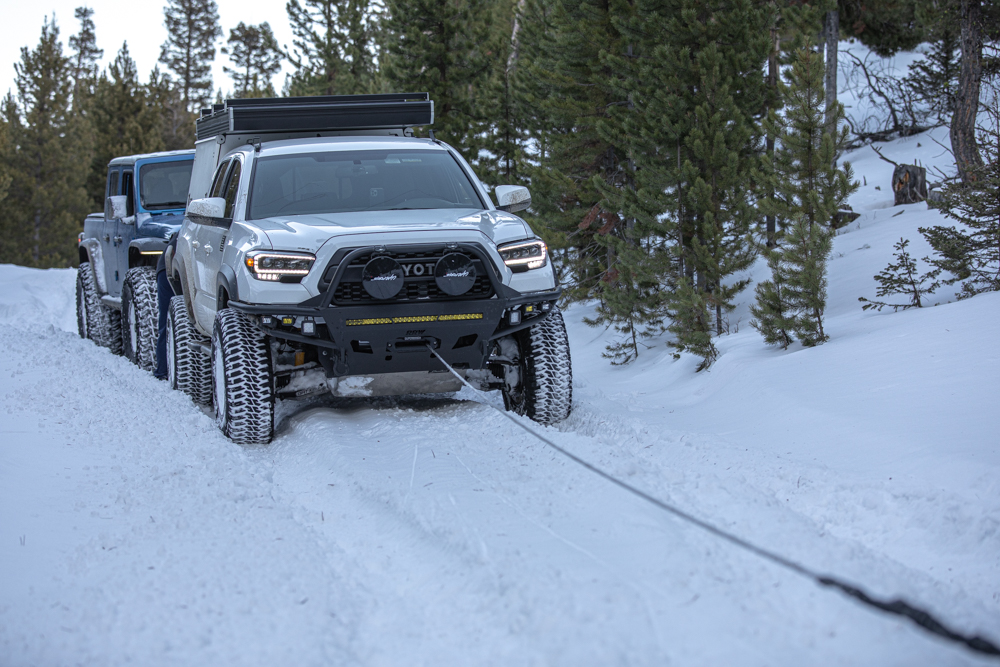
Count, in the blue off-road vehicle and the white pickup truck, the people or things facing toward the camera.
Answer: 2

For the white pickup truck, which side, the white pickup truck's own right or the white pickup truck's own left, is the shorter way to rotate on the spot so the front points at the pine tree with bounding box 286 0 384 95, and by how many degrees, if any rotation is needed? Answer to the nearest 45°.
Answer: approximately 180°

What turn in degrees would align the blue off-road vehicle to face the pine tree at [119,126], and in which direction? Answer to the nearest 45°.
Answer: approximately 180°

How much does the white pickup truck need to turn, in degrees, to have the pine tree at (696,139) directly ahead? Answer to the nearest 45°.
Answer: approximately 135° to its left

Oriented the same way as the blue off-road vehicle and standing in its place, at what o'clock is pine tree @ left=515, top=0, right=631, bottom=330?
The pine tree is roughly at 9 o'clock from the blue off-road vehicle.

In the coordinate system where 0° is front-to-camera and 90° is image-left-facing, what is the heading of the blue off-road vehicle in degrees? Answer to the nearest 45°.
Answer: approximately 0°

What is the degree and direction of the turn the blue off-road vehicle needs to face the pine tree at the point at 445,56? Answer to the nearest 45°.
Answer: approximately 135° to its left

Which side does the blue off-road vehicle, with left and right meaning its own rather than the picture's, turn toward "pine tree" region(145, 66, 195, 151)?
back

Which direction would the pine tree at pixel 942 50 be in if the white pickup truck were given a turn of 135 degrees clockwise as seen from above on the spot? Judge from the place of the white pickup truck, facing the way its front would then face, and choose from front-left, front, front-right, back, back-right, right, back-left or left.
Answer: right

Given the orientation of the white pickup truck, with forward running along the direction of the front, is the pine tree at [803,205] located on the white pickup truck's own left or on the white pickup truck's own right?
on the white pickup truck's own left

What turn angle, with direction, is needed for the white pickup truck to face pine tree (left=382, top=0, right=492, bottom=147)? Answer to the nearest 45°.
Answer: approximately 180°

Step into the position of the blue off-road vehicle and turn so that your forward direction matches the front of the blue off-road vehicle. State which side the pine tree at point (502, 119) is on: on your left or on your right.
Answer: on your left
